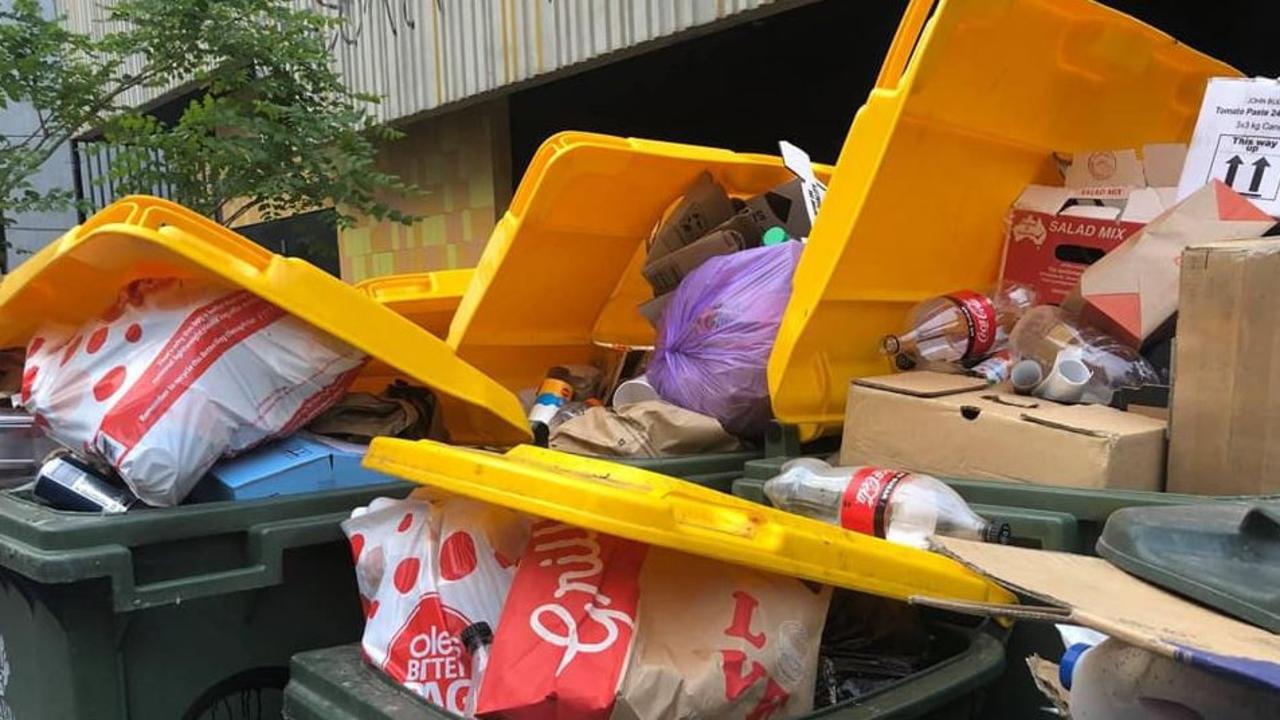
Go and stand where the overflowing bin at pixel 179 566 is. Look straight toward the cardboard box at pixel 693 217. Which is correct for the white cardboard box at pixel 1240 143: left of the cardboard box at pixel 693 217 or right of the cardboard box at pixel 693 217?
right
